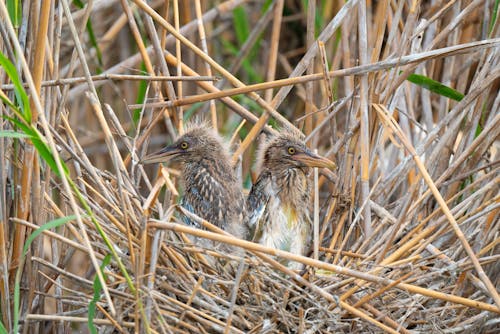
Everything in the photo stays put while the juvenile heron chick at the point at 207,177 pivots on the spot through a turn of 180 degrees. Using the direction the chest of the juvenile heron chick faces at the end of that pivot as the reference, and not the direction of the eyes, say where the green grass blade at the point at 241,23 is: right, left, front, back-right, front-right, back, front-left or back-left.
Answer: left

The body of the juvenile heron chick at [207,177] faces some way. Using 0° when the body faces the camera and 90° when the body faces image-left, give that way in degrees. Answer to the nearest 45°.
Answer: approximately 90°

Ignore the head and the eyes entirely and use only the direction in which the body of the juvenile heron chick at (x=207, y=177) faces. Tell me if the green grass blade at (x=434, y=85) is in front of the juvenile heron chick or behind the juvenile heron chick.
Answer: behind
